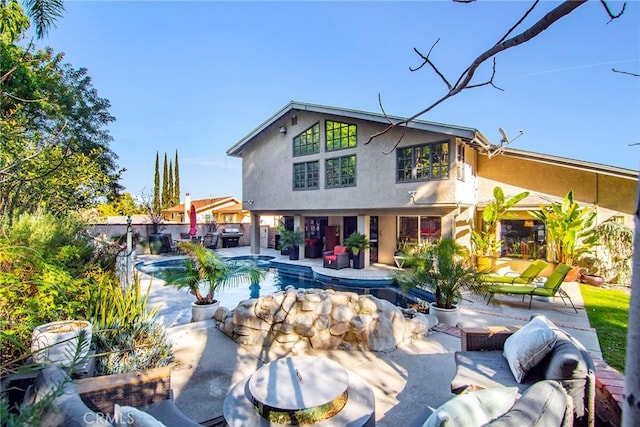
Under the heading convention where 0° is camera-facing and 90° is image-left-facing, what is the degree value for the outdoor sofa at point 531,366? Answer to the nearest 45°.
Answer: approximately 90°

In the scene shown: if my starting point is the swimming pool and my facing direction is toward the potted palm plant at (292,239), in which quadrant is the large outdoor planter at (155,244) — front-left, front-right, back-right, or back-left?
front-left

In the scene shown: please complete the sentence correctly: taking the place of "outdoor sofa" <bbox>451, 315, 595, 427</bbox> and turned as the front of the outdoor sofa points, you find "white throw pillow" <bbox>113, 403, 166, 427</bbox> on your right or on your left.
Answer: on your left

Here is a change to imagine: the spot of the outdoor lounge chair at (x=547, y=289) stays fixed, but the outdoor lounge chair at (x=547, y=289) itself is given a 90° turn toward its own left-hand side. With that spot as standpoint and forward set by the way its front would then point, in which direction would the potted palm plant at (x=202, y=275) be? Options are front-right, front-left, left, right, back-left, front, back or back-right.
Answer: front-right

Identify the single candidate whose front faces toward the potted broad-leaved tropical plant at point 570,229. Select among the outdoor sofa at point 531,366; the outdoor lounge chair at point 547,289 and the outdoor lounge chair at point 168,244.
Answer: the outdoor lounge chair at point 168,244

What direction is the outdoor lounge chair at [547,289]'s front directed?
to the viewer's left

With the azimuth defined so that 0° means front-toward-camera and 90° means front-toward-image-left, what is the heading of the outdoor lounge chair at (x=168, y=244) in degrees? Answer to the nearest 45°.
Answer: approximately 315°

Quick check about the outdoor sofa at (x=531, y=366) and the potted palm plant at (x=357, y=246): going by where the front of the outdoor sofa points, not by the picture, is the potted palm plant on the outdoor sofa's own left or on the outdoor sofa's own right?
on the outdoor sofa's own right

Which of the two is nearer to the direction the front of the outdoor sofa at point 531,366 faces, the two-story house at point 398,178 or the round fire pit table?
the round fire pit table

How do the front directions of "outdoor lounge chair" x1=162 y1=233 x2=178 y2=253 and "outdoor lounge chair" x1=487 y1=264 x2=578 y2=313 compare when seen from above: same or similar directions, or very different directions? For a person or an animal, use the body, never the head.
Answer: very different directions

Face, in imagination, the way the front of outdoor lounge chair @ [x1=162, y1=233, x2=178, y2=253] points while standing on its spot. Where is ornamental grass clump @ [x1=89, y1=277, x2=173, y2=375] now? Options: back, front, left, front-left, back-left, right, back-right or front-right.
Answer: front-right
